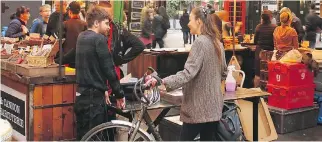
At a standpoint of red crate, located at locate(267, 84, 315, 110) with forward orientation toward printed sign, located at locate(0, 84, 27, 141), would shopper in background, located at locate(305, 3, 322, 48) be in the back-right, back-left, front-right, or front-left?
back-right

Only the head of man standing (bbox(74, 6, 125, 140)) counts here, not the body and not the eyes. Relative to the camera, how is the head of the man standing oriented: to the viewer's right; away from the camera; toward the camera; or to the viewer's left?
to the viewer's right

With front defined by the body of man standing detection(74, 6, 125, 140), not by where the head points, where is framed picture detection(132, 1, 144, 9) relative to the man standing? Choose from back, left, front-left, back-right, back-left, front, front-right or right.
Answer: front-left

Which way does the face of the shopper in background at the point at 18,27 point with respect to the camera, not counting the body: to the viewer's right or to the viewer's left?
to the viewer's right

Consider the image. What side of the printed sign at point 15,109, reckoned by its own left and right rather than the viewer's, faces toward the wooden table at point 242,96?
left

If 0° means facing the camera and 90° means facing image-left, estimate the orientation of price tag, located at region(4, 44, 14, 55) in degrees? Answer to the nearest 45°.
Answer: approximately 0°

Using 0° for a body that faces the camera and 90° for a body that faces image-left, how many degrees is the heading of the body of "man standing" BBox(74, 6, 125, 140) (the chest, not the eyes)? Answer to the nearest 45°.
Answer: approximately 225°
